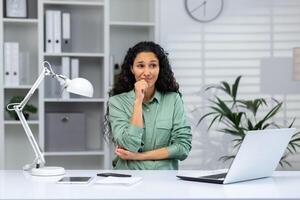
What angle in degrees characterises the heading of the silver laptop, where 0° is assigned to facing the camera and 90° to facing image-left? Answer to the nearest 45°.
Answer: approximately 135°

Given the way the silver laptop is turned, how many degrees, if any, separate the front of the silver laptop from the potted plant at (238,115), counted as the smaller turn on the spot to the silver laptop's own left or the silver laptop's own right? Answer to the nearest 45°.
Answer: approximately 45° to the silver laptop's own right

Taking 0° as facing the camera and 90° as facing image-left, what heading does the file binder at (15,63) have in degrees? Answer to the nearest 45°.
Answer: approximately 0°

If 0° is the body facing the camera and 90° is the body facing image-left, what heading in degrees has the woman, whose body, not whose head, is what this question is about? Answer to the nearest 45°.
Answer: approximately 0°
